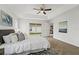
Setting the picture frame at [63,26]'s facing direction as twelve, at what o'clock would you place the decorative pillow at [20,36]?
The decorative pillow is roughly at 1 o'clock from the picture frame.

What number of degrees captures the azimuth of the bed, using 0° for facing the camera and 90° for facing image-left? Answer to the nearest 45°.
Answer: approximately 270°

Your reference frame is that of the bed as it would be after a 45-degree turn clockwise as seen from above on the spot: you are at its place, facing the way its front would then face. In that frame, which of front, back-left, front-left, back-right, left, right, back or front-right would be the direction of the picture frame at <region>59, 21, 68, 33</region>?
front-left

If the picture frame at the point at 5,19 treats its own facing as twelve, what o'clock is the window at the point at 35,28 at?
The window is roughly at 11 o'clock from the picture frame.

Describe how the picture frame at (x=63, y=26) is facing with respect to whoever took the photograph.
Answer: facing the viewer and to the left of the viewer

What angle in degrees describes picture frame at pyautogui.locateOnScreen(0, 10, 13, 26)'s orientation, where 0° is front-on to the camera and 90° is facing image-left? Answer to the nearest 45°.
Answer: approximately 315°

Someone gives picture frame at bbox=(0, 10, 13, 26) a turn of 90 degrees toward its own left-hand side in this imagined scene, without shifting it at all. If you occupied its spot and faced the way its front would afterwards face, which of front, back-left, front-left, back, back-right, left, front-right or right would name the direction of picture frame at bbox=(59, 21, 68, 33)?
front-right
